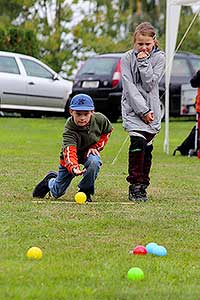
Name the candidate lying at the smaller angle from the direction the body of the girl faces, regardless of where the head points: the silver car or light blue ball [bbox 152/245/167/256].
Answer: the light blue ball

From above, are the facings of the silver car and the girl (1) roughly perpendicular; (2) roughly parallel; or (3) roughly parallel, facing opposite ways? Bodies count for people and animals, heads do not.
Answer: roughly perpendicular

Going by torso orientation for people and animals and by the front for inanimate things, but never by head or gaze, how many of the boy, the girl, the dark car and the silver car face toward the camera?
2

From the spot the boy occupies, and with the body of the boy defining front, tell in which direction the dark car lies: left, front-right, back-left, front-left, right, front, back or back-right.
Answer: back

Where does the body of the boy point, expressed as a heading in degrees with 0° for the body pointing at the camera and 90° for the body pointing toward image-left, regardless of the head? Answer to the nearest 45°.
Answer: approximately 0°

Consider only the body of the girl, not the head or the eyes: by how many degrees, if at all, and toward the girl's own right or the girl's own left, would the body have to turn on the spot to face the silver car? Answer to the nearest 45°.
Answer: approximately 180°

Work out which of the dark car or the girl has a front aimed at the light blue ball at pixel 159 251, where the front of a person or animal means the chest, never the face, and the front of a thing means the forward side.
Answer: the girl
